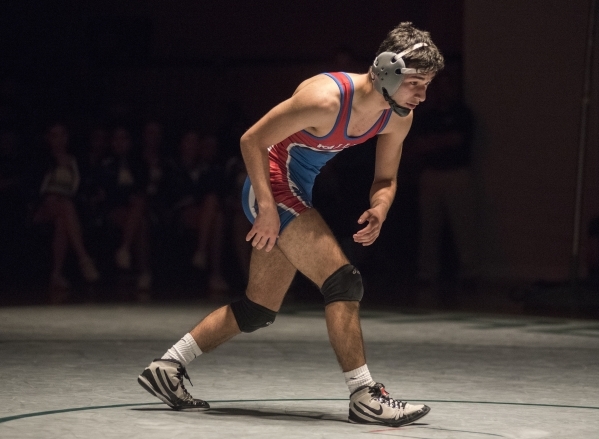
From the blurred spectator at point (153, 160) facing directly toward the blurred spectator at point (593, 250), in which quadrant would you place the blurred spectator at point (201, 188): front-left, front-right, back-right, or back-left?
front-right

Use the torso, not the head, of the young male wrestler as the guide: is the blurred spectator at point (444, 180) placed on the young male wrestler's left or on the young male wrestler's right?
on the young male wrestler's left

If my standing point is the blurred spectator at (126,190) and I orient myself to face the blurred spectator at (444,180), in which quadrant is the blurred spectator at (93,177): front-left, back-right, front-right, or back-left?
back-left

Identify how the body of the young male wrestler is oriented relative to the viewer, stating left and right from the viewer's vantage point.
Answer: facing the viewer and to the right of the viewer

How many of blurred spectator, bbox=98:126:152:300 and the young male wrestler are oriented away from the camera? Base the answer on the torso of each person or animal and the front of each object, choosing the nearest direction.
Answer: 0

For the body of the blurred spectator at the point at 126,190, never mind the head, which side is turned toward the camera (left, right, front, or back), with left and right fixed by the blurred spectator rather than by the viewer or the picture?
front

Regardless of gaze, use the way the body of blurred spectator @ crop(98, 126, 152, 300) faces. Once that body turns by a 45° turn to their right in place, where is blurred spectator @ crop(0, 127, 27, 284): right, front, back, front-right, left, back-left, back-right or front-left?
right

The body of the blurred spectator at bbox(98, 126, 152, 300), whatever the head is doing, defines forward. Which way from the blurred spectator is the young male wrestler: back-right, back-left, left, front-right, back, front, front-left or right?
front

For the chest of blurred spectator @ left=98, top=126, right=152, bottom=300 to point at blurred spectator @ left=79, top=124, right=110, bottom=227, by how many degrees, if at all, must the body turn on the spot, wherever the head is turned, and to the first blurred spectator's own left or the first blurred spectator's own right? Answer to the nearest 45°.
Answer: approximately 135° to the first blurred spectator's own right

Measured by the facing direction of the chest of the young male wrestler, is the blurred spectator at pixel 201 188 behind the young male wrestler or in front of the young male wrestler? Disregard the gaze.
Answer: behind
